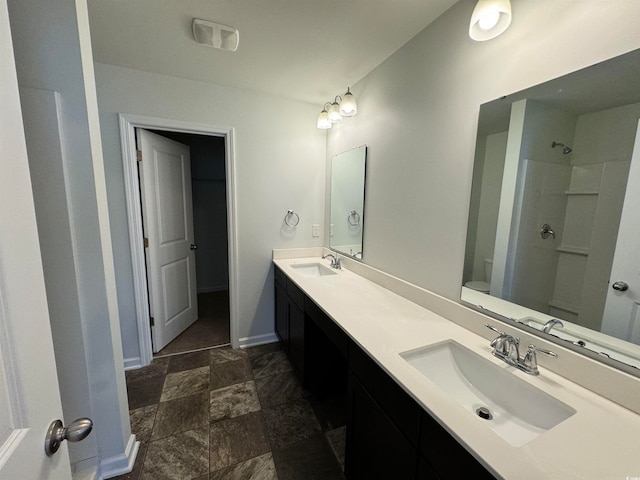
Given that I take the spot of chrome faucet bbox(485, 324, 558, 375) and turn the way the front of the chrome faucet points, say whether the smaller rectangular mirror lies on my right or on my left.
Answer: on my right

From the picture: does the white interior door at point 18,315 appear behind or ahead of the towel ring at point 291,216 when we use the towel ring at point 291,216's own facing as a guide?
ahead

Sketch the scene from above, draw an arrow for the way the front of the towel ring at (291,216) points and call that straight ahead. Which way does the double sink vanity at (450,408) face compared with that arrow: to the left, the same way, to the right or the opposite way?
to the right

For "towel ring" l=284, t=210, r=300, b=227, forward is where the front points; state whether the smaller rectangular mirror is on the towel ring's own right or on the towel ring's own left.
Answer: on the towel ring's own left

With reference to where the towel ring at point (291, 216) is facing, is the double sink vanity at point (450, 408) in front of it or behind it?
in front

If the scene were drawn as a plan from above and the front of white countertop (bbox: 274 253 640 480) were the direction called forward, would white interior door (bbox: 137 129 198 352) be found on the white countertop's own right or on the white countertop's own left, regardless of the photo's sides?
on the white countertop's own right

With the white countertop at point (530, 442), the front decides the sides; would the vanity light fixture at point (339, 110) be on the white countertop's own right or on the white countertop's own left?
on the white countertop's own right

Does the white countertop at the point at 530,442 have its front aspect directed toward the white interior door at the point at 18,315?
yes

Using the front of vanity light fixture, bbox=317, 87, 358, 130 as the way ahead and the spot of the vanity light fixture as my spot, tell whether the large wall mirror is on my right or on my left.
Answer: on my left

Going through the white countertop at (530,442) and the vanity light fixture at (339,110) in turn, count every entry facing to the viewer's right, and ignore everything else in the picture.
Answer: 0

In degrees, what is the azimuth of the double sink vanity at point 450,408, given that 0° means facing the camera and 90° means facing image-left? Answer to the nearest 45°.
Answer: approximately 45°
